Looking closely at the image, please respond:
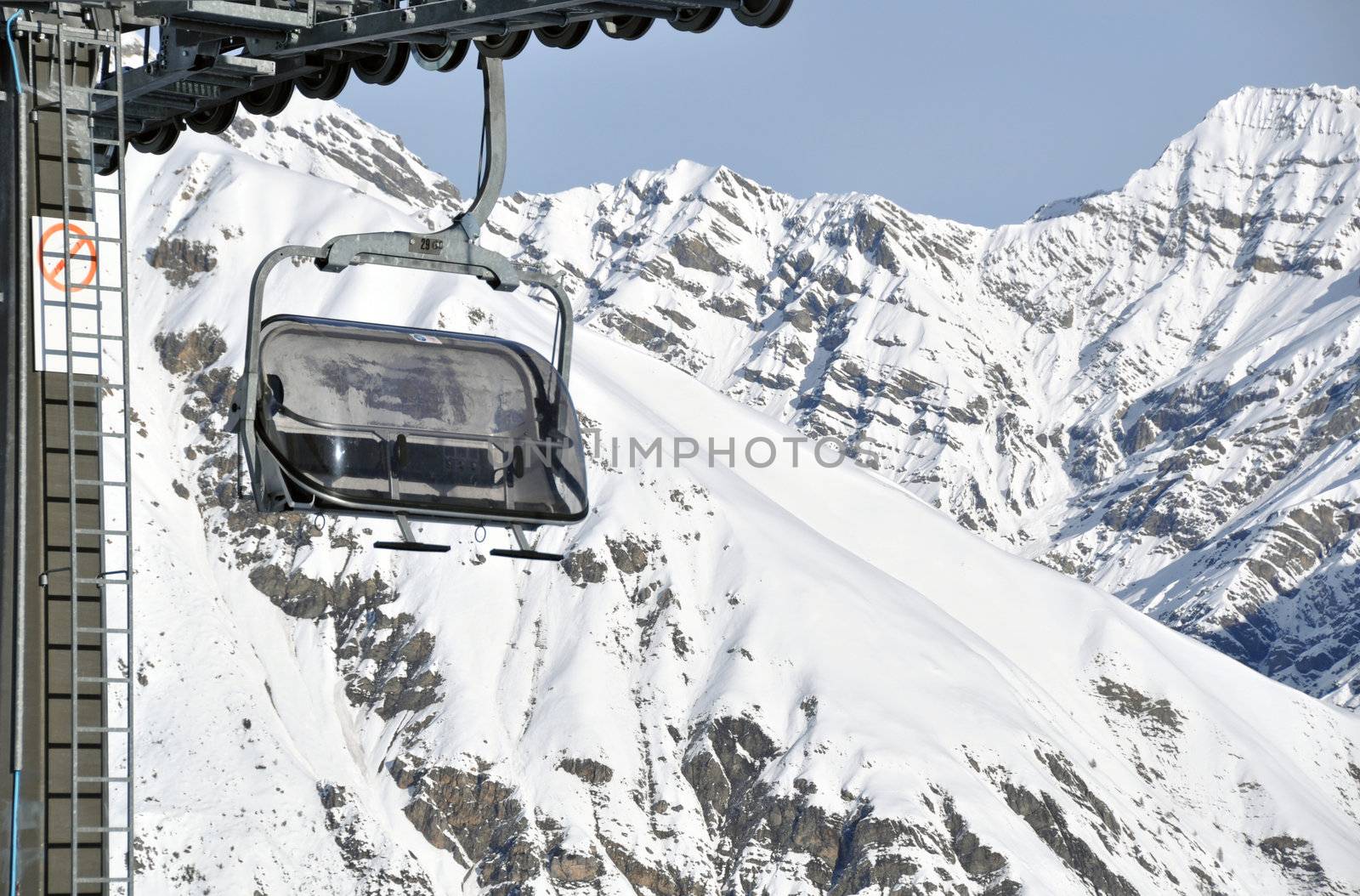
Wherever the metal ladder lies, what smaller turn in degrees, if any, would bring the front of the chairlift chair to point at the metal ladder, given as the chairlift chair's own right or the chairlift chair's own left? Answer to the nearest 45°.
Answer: approximately 135° to the chairlift chair's own right

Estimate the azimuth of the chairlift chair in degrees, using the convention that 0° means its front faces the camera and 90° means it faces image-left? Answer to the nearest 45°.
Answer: approximately 315°
